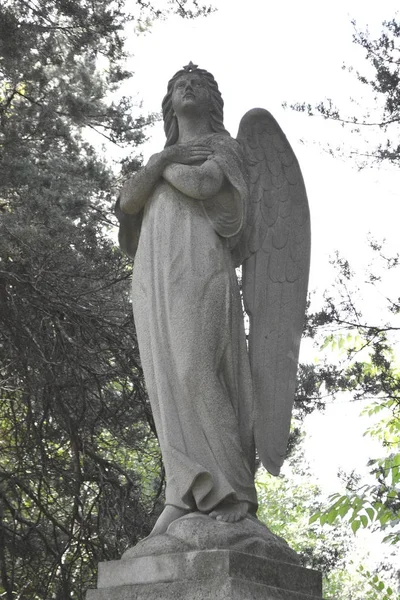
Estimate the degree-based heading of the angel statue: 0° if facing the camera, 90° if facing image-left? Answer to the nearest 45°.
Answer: approximately 45°

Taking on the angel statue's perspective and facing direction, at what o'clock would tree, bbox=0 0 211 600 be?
The tree is roughly at 4 o'clock from the angel statue.
